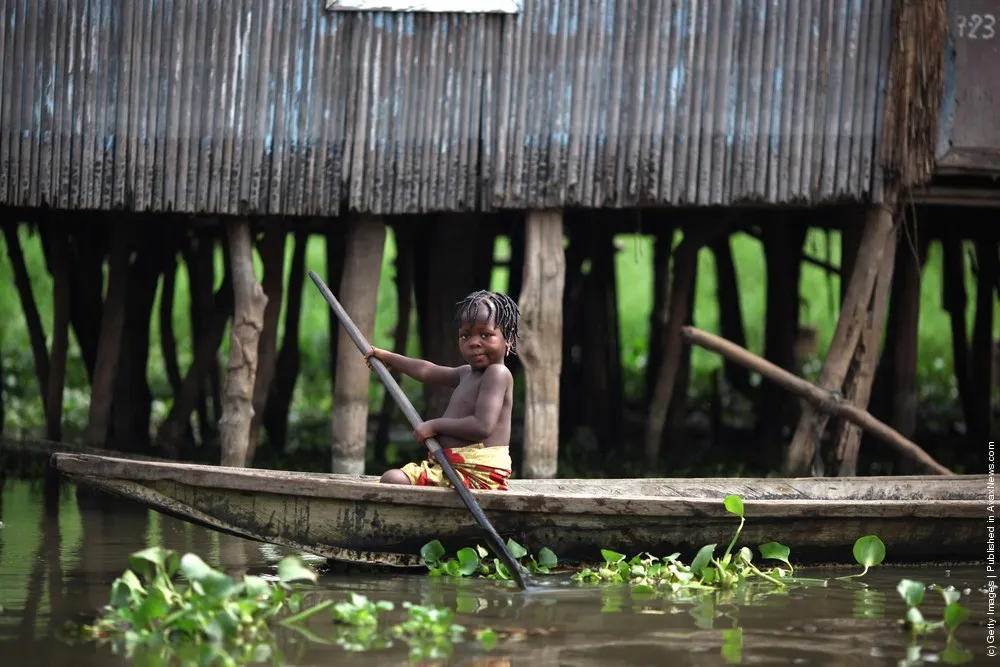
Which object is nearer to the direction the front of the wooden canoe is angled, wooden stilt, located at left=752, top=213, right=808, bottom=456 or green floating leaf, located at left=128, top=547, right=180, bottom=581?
the green floating leaf

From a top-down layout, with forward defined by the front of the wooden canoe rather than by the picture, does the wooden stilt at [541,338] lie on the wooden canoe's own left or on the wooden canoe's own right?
on the wooden canoe's own right

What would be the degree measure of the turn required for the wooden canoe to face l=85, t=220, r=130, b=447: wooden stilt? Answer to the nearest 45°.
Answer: approximately 45° to its right

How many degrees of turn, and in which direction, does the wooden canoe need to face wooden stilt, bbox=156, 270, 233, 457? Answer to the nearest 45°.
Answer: approximately 45° to its right

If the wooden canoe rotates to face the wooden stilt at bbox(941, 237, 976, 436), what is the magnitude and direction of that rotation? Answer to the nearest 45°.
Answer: approximately 135° to its right

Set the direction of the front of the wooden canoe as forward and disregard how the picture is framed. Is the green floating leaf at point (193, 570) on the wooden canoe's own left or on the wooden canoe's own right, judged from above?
on the wooden canoe's own left

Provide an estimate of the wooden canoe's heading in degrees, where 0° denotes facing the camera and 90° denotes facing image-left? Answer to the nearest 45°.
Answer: approximately 90°

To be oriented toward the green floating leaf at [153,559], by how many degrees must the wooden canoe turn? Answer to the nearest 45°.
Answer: approximately 45° to its left
